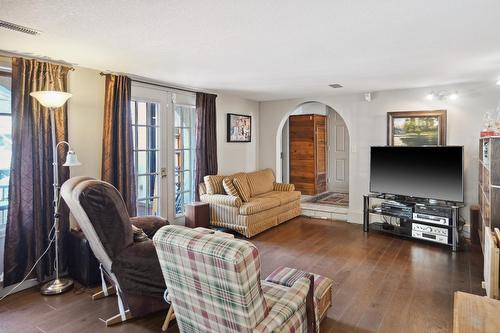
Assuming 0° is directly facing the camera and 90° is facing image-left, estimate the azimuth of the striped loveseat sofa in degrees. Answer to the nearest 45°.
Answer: approximately 315°

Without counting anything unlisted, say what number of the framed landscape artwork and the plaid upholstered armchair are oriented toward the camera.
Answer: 1

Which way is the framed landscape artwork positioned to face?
toward the camera

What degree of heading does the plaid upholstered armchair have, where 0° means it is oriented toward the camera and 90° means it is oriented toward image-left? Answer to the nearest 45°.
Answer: approximately 225°

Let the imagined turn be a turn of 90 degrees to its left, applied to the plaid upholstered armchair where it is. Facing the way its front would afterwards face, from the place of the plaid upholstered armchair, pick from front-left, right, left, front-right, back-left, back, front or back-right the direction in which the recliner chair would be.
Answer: front

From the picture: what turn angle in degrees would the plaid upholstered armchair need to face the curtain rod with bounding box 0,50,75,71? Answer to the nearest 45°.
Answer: approximately 90° to its left

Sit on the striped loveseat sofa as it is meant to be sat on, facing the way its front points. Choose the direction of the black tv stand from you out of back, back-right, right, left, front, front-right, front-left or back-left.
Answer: front-left

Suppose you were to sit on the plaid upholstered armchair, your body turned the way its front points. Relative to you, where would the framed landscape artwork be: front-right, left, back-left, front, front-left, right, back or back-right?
front

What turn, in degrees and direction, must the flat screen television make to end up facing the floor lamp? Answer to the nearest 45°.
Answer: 0° — it already faces it

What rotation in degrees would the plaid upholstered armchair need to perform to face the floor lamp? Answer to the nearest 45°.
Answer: approximately 90° to its left

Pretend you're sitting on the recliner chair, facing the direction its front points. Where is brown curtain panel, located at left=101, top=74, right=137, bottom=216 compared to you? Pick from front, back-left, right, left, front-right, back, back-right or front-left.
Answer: front-left

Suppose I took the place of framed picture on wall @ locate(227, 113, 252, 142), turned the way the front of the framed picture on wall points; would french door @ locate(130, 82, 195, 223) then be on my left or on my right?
on my right

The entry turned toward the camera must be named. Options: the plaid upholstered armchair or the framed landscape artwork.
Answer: the framed landscape artwork

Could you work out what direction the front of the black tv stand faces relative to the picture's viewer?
facing the viewer and to the left of the viewer
